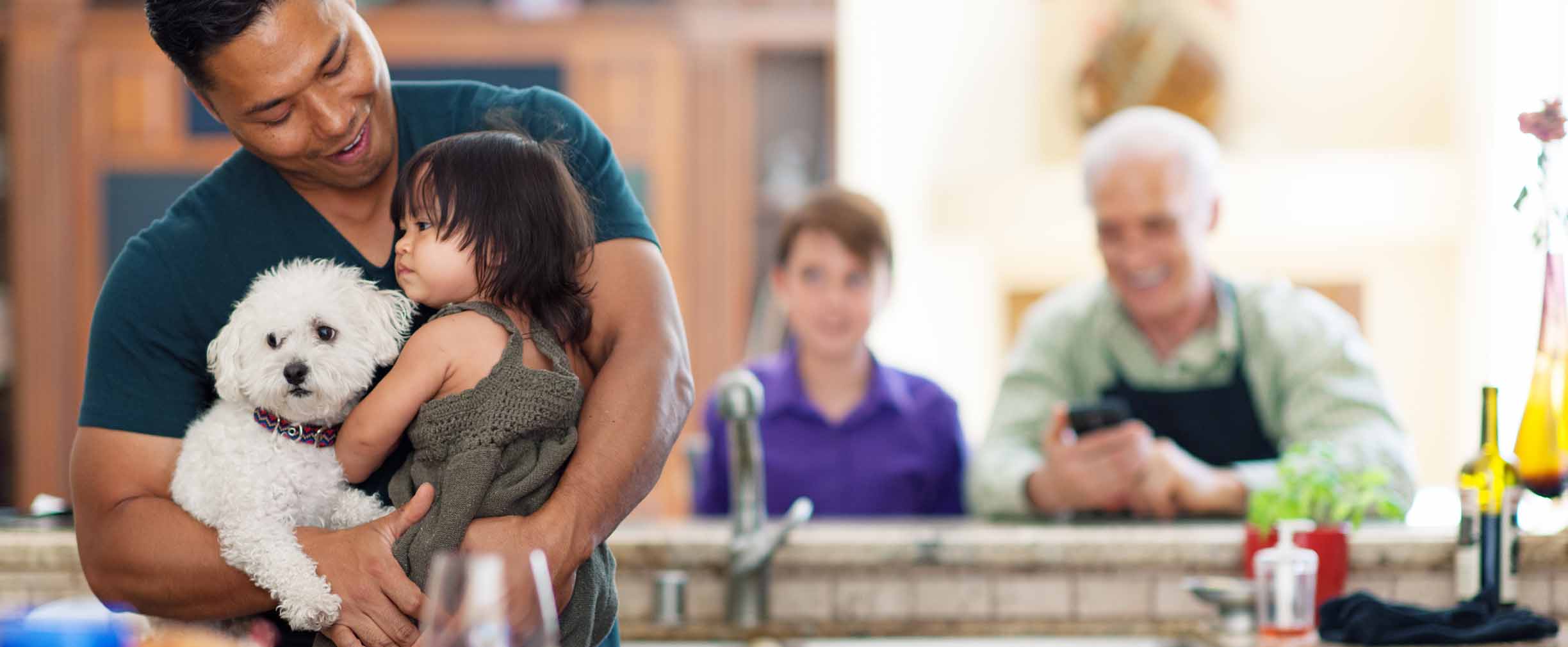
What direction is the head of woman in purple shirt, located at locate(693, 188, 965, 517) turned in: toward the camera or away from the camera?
toward the camera

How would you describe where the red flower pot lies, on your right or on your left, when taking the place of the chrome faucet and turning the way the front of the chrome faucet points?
on your left

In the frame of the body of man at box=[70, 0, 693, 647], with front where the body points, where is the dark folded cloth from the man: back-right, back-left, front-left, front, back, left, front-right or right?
left

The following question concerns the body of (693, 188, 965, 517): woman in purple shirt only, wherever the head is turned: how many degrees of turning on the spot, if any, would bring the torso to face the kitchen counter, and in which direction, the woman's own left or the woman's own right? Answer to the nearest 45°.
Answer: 0° — they already face it

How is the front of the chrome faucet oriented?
toward the camera

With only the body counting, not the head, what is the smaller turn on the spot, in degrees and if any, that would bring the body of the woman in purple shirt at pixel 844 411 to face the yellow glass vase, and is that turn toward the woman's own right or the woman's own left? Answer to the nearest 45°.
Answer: approximately 45° to the woman's own left

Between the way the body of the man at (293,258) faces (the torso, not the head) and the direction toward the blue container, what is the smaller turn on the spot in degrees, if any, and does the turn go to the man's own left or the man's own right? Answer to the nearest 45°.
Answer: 0° — they already face it

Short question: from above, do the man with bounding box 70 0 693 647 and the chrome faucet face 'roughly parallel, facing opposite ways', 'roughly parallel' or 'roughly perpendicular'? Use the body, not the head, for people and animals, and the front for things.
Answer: roughly parallel

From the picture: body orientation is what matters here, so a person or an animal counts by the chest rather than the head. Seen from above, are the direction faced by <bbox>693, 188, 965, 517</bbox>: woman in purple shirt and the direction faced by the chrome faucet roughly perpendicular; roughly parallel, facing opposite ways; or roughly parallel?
roughly parallel

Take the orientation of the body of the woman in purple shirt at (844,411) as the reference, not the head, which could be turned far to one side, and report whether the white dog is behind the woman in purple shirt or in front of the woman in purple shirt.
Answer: in front

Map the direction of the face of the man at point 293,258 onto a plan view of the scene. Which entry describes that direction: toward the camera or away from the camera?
toward the camera

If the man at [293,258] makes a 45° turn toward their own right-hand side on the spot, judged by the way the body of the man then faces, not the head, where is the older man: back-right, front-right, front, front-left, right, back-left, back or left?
back

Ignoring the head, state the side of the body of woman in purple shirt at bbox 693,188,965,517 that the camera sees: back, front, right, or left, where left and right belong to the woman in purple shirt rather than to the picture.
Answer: front

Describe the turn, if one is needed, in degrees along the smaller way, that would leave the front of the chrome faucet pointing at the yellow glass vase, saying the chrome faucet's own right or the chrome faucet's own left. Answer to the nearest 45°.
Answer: approximately 45° to the chrome faucet's own left

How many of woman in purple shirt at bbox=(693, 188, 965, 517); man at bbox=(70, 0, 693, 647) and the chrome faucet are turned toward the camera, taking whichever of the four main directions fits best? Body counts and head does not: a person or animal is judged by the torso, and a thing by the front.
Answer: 3
